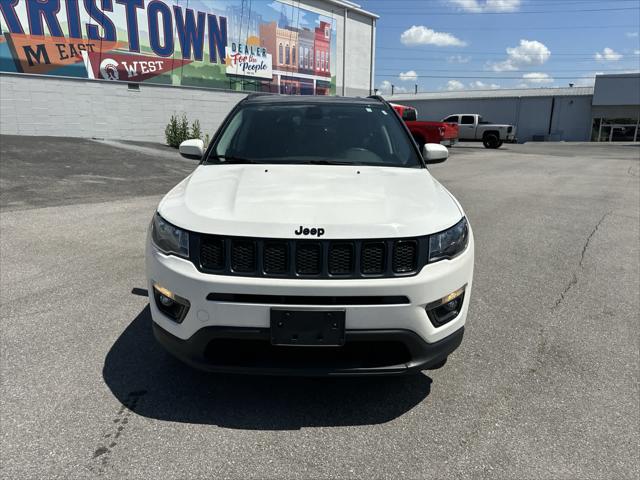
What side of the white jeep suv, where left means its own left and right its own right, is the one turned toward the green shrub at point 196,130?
back

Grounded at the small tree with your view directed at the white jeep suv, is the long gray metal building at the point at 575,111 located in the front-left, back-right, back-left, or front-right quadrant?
back-left

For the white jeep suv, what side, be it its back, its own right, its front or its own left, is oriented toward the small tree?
back

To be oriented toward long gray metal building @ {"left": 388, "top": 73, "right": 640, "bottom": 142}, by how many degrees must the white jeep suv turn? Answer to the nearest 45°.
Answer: approximately 135° to its left

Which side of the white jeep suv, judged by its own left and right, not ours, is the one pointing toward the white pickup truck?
back

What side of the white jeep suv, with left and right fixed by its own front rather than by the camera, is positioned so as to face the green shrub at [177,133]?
back

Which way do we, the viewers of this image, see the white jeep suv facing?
facing the viewer
